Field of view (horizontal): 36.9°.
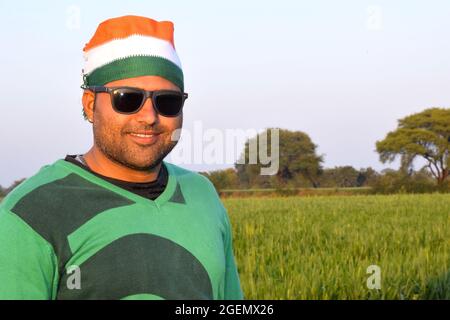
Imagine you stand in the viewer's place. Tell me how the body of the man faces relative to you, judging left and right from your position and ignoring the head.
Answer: facing the viewer and to the right of the viewer
